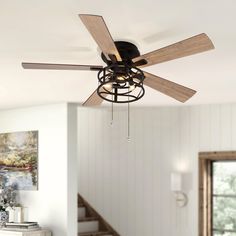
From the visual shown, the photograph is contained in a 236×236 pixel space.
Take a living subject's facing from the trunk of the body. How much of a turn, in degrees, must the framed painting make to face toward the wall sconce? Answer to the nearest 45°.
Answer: approximately 135° to its left

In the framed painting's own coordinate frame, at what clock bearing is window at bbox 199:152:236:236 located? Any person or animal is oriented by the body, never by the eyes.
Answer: The window is roughly at 8 o'clock from the framed painting.

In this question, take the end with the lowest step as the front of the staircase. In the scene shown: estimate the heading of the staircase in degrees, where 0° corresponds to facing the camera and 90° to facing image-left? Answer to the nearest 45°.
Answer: approximately 315°

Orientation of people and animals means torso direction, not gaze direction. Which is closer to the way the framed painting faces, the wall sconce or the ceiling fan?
the ceiling fan

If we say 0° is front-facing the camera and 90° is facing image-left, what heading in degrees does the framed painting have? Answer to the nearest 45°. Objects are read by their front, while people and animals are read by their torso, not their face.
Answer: approximately 45°
